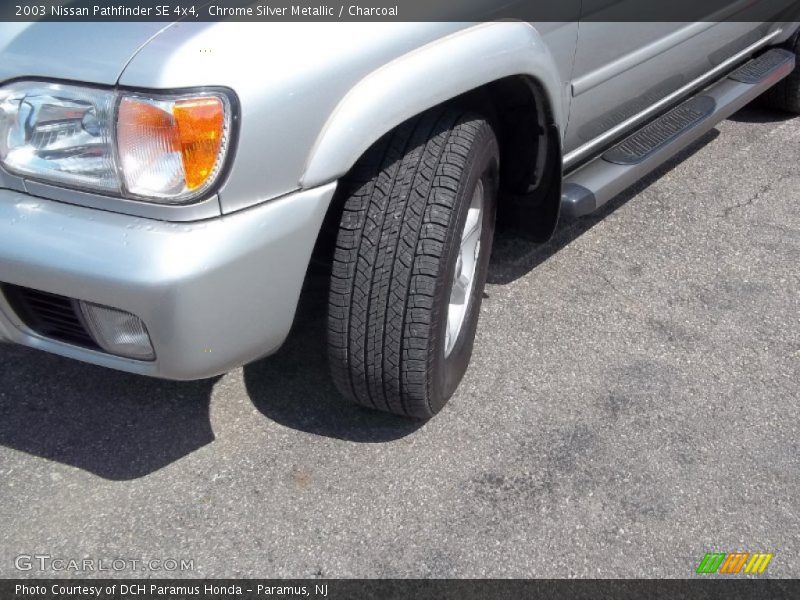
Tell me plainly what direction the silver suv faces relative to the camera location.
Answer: facing the viewer and to the left of the viewer
